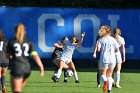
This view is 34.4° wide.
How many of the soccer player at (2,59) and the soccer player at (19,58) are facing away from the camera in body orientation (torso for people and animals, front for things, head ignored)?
2

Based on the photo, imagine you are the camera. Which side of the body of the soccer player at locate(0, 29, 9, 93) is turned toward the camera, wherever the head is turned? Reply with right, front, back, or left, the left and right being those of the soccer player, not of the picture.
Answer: back

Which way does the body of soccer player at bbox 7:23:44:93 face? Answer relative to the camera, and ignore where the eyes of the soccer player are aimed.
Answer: away from the camera

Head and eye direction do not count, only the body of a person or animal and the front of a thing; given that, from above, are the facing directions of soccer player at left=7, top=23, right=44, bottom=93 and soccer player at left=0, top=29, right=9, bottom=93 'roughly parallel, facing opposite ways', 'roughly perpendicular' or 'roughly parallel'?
roughly parallel

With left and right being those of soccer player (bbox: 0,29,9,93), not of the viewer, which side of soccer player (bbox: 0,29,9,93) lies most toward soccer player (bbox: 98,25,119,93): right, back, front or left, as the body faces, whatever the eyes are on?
right
